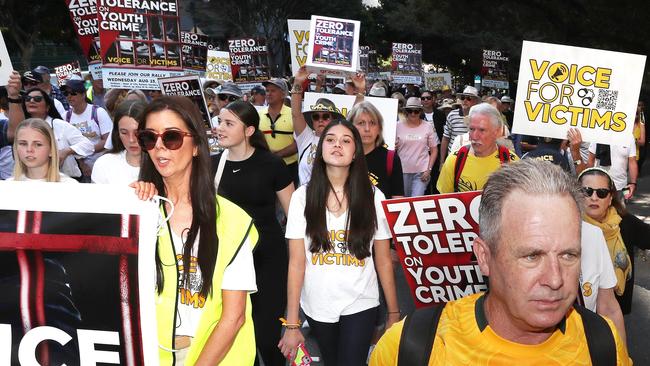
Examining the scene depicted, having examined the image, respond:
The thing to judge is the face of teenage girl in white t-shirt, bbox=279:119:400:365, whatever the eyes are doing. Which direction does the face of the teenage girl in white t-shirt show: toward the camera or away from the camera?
toward the camera

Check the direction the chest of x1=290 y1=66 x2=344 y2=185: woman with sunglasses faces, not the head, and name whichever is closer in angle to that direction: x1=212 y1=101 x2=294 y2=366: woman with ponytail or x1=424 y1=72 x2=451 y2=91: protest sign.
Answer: the woman with ponytail

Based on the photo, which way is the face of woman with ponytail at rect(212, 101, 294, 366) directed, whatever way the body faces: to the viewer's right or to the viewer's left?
to the viewer's left

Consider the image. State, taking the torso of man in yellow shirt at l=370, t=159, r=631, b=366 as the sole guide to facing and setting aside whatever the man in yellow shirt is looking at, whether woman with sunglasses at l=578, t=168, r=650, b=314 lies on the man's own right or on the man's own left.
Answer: on the man's own left

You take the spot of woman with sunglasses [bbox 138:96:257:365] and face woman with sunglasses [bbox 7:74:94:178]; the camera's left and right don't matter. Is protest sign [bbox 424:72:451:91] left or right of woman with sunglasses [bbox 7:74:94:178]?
right

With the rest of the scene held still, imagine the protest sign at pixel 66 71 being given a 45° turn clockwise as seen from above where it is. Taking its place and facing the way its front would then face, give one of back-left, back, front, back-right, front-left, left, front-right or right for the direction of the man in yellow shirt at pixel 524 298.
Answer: front-left

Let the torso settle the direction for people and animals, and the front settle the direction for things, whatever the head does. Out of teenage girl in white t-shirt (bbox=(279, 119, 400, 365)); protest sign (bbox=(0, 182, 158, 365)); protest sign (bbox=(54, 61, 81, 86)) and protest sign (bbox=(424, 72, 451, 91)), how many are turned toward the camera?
4

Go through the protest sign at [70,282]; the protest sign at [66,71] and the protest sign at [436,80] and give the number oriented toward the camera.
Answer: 3

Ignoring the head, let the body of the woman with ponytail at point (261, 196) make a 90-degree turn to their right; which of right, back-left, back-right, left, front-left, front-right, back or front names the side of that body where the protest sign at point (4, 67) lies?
front

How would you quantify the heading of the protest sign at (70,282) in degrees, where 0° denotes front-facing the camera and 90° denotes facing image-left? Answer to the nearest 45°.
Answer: approximately 0°

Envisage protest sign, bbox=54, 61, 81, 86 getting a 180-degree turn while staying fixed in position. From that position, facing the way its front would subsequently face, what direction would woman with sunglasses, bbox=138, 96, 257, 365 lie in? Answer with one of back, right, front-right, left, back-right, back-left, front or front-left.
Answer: back

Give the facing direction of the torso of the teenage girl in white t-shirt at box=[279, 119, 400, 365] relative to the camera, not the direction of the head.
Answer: toward the camera

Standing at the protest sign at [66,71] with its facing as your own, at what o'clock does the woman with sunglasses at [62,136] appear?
The woman with sunglasses is roughly at 12 o'clock from the protest sign.

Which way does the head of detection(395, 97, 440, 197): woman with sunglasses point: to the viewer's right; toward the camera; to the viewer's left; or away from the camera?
toward the camera

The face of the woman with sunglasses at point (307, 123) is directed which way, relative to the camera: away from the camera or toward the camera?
toward the camera

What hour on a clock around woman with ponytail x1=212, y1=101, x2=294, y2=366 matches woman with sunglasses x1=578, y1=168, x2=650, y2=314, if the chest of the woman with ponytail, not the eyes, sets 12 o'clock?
The woman with sunglasses is roughly at 8 o'clock from the woman with ponytail.

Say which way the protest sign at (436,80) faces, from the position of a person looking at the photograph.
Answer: facing the viewer
